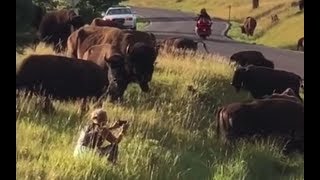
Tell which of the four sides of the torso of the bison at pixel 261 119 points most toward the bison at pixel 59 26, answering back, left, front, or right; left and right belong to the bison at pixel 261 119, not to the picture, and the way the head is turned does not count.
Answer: back

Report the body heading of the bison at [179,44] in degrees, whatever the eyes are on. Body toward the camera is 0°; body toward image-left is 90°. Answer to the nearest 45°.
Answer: approximately 90°

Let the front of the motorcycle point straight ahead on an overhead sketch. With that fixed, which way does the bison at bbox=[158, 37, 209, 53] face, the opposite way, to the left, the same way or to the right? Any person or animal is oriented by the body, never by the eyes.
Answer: to the right
